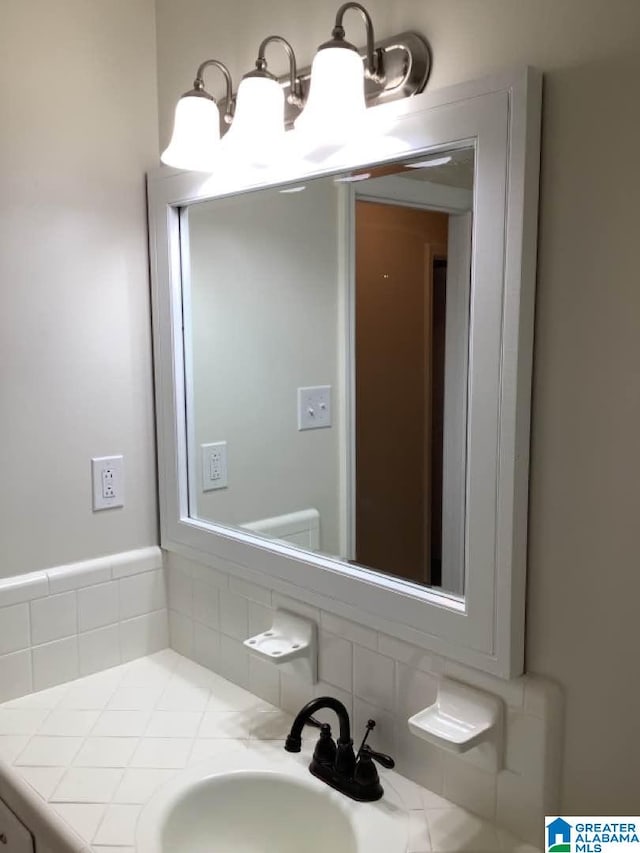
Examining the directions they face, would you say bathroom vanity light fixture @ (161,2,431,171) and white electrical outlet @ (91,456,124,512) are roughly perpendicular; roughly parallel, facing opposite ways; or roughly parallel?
roughly perpendicular

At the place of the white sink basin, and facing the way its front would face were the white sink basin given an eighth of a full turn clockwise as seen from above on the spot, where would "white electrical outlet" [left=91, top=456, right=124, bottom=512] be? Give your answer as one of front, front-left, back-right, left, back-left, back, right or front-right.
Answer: front-right

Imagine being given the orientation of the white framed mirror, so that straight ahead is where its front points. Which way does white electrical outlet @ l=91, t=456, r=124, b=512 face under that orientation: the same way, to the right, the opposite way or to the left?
to the left

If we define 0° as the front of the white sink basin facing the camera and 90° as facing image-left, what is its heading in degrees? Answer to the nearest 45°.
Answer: approximately 45°

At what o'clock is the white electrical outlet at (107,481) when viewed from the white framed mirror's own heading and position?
The white electrical outlet is roughly at 2 o'clock from the white framed mirror.

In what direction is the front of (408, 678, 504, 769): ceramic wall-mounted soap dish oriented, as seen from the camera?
facing the viewer and to the left of the viewer

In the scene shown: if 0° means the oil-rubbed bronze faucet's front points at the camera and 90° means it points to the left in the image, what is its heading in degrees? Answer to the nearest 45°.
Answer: approximately 45°
